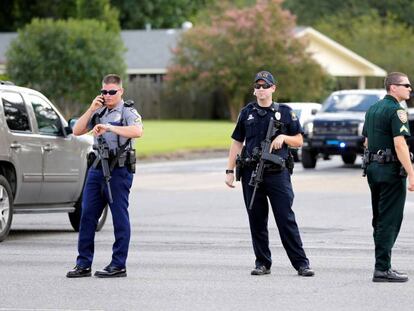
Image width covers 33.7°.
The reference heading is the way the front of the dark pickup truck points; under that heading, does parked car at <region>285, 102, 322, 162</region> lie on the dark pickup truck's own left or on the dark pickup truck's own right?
on the dark pickup truck's own right

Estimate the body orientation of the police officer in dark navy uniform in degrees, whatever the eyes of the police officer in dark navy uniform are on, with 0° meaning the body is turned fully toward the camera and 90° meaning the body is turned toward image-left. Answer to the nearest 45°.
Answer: approximately 0°

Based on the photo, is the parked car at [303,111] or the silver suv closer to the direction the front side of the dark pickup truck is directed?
the silver suv

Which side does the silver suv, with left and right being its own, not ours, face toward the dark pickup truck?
front

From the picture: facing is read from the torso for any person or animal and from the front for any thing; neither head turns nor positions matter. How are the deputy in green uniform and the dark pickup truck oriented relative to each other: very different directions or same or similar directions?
very different directions

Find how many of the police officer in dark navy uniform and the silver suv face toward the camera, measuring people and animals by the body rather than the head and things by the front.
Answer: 1

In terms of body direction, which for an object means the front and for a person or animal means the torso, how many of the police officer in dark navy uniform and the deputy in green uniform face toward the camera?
1
